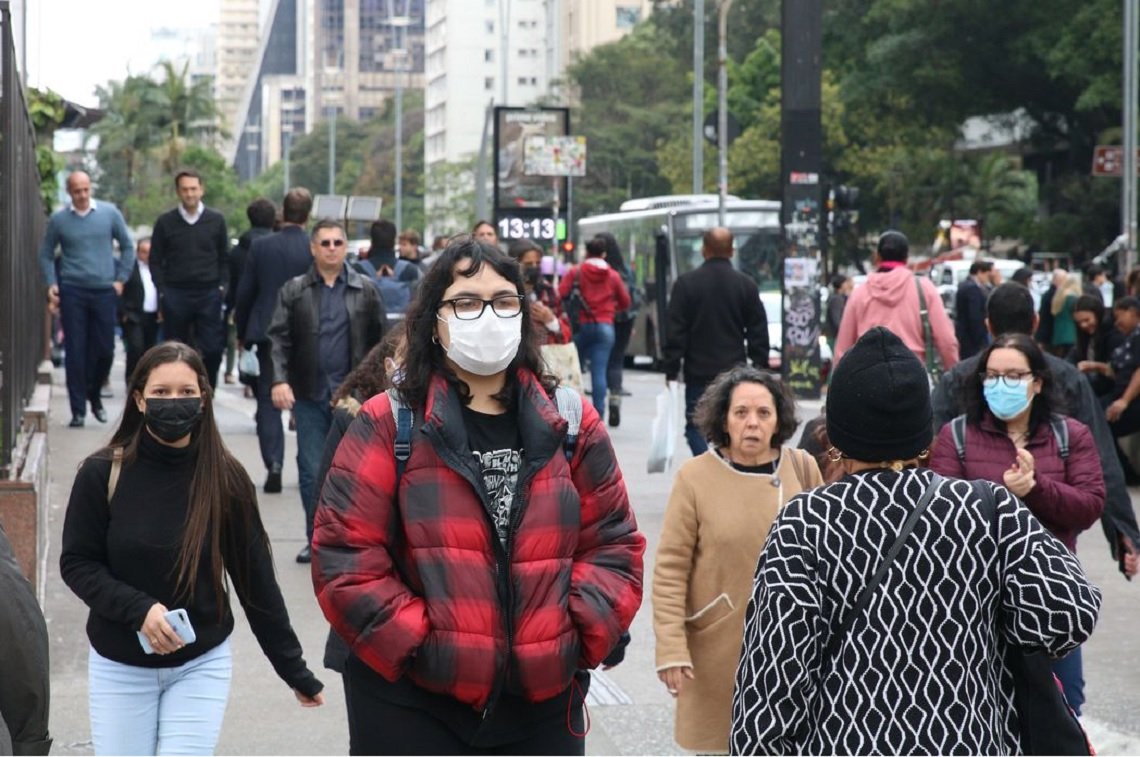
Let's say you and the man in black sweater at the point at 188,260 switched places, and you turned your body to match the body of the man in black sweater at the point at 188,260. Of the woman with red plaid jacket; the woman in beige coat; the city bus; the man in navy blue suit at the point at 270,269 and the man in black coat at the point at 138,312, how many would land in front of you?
3

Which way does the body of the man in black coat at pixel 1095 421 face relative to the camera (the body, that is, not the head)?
away from the camera

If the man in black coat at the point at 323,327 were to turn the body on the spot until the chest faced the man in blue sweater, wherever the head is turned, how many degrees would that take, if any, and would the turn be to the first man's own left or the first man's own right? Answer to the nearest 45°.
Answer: approximately 180°

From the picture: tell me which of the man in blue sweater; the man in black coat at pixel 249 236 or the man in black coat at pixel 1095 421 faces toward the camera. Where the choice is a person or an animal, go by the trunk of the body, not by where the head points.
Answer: the man in blue sweater

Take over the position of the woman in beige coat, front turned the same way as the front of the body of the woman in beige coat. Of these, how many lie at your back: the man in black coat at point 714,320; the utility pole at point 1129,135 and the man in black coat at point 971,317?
3

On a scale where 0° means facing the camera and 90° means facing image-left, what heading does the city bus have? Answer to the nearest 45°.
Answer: approximately 315°

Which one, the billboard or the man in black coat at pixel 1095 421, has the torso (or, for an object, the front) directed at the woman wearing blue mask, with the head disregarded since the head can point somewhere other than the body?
the billboard

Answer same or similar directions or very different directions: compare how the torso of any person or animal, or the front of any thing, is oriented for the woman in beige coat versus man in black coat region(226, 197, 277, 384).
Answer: very different directions

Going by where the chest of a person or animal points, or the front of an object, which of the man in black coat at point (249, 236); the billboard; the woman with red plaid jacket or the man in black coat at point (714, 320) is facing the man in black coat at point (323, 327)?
the billboard

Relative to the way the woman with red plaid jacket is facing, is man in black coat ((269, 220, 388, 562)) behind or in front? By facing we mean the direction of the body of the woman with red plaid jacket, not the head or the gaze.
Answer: behind

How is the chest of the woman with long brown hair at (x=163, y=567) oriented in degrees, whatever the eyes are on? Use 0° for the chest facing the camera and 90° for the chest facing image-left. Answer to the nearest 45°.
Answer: approximately 0°

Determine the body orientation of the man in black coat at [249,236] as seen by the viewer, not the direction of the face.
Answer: away from the camera

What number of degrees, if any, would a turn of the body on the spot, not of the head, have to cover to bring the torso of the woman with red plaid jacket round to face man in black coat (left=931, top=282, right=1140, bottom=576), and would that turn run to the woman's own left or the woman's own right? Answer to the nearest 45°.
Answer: approximately 135° to the woman's own left

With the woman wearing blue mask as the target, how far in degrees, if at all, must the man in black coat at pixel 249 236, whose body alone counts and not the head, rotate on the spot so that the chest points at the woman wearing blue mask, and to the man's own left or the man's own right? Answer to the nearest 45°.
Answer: approximately 180°

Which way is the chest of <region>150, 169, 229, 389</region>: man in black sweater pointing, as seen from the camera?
toward the camera

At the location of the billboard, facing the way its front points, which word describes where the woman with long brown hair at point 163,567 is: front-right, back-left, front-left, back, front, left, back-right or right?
front

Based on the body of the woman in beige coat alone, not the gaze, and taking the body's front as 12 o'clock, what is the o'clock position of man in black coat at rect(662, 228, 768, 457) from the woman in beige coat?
The man in black coat is roughly at 6 o'clock from the woman in beige coat.

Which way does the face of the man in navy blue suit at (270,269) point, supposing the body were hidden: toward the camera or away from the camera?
away from the camera

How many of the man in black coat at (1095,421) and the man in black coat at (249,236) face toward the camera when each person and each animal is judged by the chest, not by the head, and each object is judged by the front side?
0

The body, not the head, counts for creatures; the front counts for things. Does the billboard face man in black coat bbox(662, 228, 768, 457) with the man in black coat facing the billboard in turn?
yes
